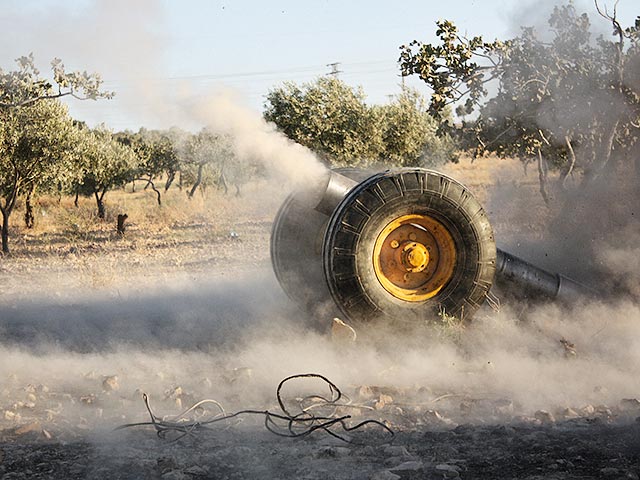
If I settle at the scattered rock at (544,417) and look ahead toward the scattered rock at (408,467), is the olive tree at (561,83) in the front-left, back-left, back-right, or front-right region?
back-right

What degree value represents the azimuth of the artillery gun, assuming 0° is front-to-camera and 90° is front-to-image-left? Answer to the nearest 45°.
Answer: approximately 90°

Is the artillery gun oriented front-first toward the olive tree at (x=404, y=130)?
no

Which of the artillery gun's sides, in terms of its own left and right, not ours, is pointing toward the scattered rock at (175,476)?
left

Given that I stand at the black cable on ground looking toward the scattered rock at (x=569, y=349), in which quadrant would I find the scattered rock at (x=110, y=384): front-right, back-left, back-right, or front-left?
back-left

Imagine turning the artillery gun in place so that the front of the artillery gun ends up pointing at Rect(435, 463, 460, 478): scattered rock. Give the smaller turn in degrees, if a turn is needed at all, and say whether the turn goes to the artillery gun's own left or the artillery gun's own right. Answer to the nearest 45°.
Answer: approximately 90° to the artillery gun's own left

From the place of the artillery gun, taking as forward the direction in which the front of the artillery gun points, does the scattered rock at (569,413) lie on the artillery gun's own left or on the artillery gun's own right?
on the artillery gun's own left

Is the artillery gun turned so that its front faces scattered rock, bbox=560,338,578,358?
no

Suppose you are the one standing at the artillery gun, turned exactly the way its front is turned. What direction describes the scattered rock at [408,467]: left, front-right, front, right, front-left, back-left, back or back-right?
left

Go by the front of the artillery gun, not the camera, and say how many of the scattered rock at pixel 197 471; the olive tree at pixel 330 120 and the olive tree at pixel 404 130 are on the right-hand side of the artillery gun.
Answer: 2

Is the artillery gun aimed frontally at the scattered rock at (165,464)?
no

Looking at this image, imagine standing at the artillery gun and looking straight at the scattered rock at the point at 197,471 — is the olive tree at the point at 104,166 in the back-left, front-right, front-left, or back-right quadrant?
back-right

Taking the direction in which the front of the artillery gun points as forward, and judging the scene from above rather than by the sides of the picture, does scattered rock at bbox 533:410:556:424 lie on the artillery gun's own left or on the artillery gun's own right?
on the artillery gun's own left

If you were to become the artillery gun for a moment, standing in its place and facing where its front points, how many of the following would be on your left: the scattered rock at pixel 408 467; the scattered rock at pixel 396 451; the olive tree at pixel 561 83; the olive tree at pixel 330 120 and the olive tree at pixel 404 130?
2

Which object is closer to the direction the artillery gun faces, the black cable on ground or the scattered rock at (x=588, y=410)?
the black cable on ground

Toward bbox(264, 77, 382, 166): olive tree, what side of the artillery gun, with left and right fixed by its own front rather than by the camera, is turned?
right

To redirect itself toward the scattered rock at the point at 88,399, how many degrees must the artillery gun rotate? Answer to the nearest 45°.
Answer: approximately 45° to its left

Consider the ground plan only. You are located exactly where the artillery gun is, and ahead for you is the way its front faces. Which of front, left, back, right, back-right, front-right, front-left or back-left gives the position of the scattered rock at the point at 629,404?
back-left
